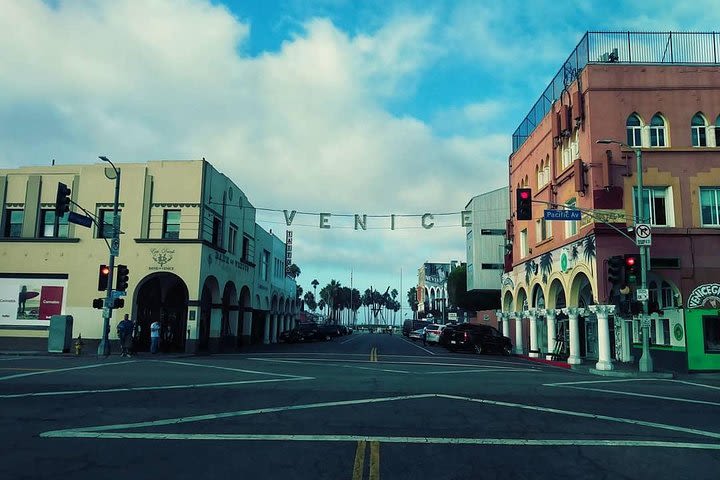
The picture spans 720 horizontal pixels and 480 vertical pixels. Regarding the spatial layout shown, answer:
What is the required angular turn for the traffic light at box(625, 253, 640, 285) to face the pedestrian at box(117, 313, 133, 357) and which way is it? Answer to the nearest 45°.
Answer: approximately 90° to its right

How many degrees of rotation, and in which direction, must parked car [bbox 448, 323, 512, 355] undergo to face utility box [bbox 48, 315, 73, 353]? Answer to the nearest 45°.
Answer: approximately 180°

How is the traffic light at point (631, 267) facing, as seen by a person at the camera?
facing the viewer

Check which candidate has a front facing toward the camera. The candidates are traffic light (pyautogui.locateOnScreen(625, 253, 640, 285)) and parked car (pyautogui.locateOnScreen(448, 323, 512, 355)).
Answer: the traffic light

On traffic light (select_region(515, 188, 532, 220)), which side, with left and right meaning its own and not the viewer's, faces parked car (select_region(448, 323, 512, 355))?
back

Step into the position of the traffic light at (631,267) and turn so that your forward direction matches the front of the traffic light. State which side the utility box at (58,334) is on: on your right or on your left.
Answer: on your right

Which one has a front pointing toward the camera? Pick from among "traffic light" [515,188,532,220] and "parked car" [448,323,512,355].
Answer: the traffic light

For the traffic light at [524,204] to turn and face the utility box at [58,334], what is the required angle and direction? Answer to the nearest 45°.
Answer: approximately 90° to its right

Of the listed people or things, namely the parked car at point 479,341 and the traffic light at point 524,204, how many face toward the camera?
1

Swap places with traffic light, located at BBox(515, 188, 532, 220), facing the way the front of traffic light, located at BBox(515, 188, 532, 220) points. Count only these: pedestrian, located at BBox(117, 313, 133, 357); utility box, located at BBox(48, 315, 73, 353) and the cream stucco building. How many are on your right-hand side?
3

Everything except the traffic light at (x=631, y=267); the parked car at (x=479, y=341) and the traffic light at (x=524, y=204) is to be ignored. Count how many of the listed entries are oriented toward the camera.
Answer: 2
